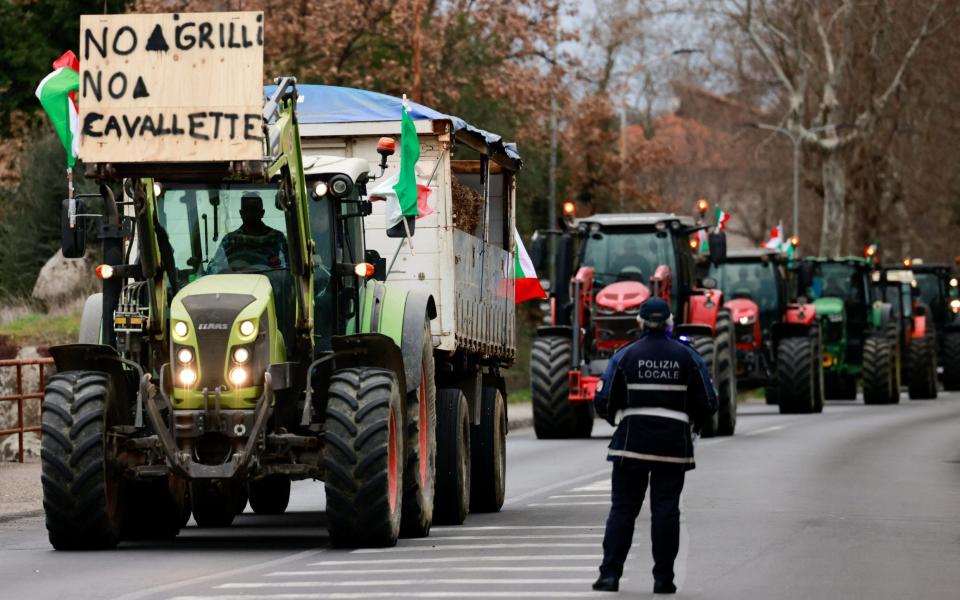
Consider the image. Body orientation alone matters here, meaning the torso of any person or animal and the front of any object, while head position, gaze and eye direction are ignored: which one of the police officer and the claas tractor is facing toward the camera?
the claas tractor

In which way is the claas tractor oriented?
toward the camera

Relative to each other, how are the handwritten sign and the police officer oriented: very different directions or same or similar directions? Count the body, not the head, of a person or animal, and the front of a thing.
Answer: very different directions

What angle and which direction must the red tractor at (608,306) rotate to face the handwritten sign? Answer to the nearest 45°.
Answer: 0° — it already faces it

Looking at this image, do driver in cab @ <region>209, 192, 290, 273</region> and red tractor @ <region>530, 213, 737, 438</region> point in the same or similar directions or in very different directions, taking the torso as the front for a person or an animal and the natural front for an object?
same or similar directions

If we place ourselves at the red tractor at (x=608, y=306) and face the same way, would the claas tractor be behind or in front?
in front

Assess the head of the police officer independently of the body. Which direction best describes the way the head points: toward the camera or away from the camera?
away from the camera

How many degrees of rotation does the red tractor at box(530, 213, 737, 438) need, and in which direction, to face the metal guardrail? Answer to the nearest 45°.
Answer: approximately 45° to its right

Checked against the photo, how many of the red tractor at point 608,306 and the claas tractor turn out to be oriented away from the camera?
0

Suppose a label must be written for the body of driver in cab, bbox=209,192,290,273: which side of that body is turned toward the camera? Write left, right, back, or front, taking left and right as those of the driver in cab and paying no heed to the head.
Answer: front

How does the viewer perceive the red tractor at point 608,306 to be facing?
facing the viewer

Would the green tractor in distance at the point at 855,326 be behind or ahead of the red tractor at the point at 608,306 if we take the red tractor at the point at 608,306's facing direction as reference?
behind

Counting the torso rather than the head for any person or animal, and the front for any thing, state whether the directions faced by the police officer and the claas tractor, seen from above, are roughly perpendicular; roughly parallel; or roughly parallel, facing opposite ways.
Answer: roughly parallel, facing opposite ways

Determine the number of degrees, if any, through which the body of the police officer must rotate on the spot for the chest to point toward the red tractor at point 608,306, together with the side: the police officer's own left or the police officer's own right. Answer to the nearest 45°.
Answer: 0° — they already face it

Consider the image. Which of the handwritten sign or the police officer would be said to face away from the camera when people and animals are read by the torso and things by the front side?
the police officer

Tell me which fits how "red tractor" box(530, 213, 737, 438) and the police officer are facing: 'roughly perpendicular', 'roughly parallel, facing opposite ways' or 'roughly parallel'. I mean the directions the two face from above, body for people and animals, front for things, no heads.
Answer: roughly parallel, facing opposite ways
